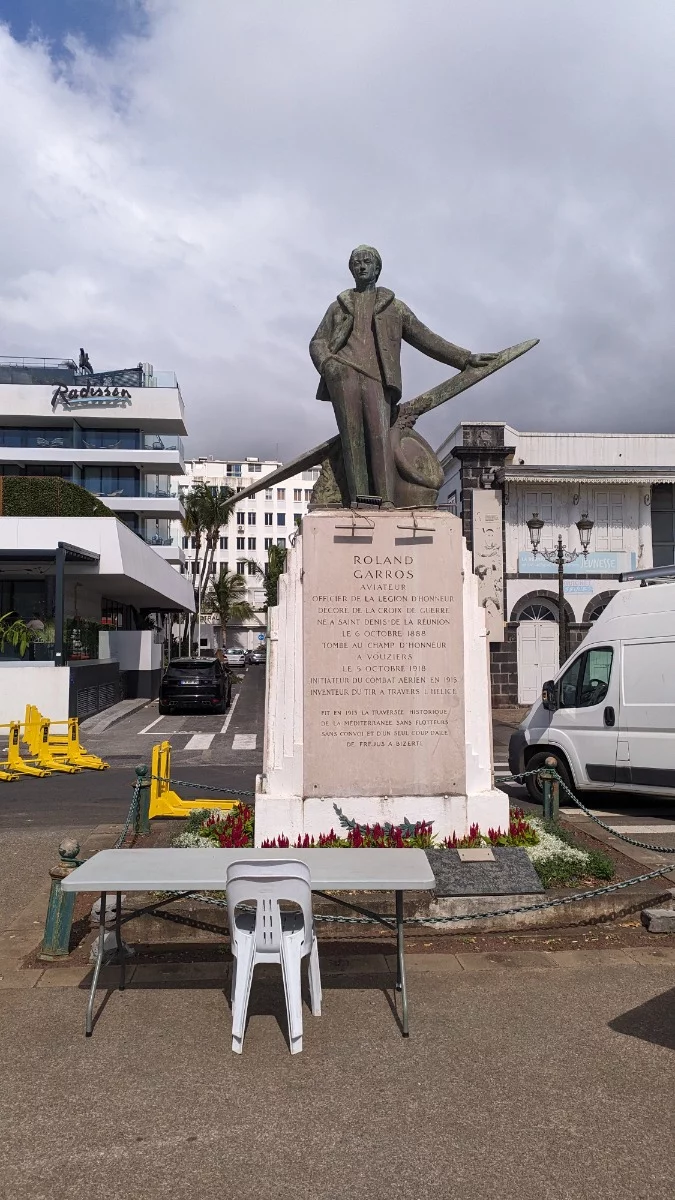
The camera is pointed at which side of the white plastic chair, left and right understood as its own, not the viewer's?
back

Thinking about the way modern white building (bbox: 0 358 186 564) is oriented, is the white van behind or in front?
in front

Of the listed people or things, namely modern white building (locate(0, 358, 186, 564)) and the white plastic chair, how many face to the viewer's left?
0

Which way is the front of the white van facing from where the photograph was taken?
facing to the left of the viewer

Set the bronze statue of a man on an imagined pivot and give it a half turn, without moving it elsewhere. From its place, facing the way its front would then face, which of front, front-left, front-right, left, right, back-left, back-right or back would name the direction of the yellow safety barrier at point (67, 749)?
front-left

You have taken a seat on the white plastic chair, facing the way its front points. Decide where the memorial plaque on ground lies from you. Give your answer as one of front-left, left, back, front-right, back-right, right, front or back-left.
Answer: front-right

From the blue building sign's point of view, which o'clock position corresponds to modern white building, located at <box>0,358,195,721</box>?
The modern white building is roughly at 3 o'clock from the blue building sign.
